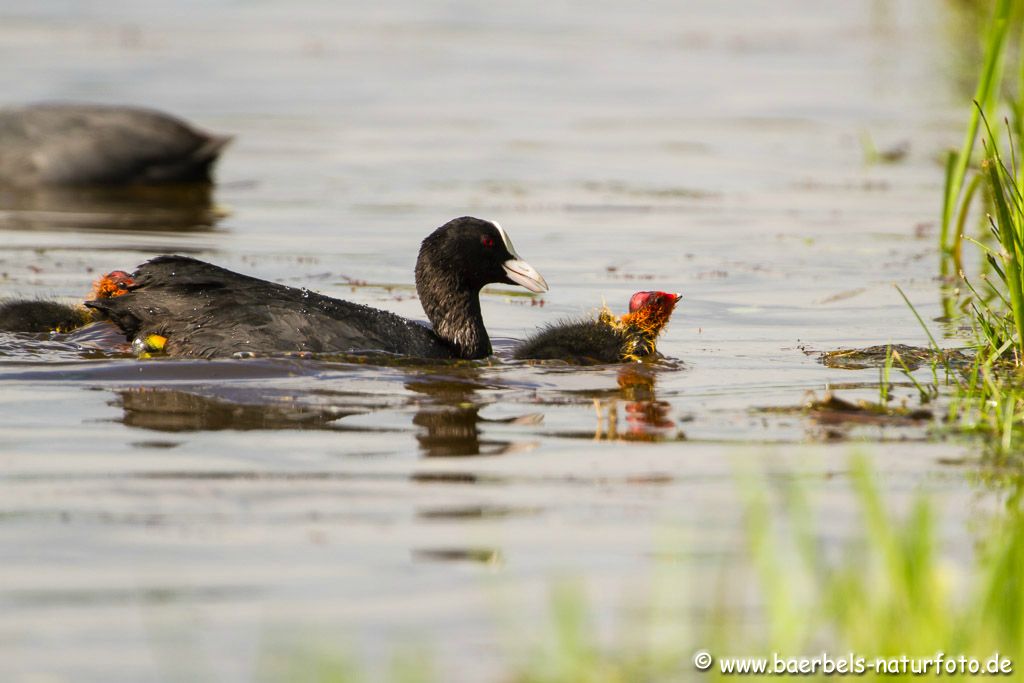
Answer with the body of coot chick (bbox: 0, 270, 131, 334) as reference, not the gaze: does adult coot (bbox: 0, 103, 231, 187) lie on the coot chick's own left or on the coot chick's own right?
on the coot chick's own left

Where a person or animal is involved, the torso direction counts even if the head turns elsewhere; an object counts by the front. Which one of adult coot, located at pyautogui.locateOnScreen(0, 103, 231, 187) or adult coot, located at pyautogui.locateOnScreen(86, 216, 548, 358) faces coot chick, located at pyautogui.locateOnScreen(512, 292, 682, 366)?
adult coot, located at pyautogui.locateOnScreen(86, 216, 548, 358)

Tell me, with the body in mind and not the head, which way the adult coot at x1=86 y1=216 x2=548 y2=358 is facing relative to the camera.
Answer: to the viewer's right

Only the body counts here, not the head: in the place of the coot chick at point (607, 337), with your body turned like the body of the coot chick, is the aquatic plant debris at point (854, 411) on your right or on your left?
on your right

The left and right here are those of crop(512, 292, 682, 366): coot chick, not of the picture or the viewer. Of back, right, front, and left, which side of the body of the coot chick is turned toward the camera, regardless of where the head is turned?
right

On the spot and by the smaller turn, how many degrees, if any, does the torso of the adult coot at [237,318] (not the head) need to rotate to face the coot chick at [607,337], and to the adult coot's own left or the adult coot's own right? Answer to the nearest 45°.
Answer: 0° — it already faces it

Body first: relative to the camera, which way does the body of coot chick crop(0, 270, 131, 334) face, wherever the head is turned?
to the viewer's right

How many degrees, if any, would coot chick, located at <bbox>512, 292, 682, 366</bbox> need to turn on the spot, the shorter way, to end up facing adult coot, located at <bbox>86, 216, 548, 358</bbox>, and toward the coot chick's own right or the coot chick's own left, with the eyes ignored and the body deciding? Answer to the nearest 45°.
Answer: approximately 180°
